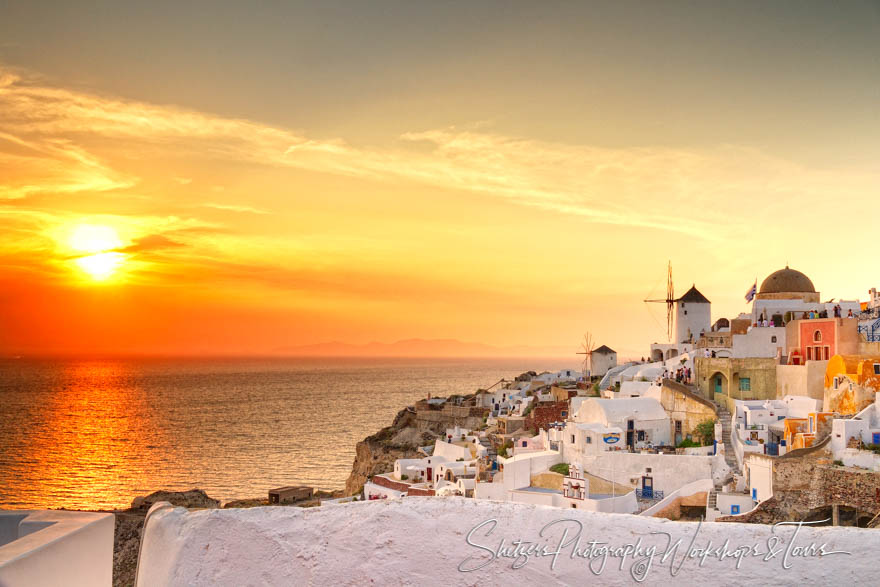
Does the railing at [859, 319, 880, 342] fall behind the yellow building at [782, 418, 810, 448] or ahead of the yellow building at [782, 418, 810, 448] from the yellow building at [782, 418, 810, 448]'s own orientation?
behind

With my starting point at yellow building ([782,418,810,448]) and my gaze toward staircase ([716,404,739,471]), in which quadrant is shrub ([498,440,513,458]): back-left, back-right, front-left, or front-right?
front-left

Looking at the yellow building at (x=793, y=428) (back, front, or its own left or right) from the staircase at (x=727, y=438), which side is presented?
right

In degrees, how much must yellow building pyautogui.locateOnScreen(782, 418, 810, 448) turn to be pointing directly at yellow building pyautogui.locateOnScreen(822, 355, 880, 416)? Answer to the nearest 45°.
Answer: approximately 180°

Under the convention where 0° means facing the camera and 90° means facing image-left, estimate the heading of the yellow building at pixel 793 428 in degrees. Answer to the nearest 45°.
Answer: approximately 45°

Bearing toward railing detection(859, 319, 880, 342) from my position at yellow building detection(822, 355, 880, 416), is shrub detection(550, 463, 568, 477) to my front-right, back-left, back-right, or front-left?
back-left

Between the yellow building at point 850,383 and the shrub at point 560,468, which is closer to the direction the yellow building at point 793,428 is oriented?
the shrub

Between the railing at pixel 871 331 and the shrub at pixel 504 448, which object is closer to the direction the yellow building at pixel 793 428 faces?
the shrub

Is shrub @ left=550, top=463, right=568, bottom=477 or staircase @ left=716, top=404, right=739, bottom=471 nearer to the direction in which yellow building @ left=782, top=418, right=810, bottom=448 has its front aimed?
the shrub

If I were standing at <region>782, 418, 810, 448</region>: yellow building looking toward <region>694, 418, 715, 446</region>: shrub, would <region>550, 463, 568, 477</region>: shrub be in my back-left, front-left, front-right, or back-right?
front-left

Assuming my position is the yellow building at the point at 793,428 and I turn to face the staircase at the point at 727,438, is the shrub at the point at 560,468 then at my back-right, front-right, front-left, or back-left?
front-left
